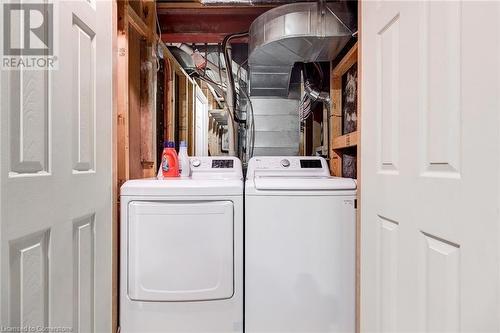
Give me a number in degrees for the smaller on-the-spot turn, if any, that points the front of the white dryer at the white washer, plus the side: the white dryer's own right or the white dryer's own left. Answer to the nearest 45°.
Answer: approximately 90° to the white dryer's own left

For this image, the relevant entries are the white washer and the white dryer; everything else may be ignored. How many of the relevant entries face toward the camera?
2

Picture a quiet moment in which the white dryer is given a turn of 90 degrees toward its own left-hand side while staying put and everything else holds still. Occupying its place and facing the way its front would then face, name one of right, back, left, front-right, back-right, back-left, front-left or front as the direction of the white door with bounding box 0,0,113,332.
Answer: back-right

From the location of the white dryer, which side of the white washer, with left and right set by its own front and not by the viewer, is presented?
right

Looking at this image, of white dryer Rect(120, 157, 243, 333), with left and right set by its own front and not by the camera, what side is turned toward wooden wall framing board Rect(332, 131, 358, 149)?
left

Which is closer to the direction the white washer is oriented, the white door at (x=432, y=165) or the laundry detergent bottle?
the white door

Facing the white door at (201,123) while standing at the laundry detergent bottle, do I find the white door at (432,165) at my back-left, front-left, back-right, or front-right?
back-right

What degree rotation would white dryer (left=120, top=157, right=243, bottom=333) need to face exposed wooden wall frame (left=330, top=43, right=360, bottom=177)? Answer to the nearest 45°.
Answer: approximately 90° to its left

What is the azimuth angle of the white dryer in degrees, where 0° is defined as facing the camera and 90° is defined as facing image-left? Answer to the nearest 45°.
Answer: approximately 0°

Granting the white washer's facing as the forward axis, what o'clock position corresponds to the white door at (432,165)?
The white door is roughly at 11 o'clock from the white washer.

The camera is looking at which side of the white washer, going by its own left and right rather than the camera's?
front
